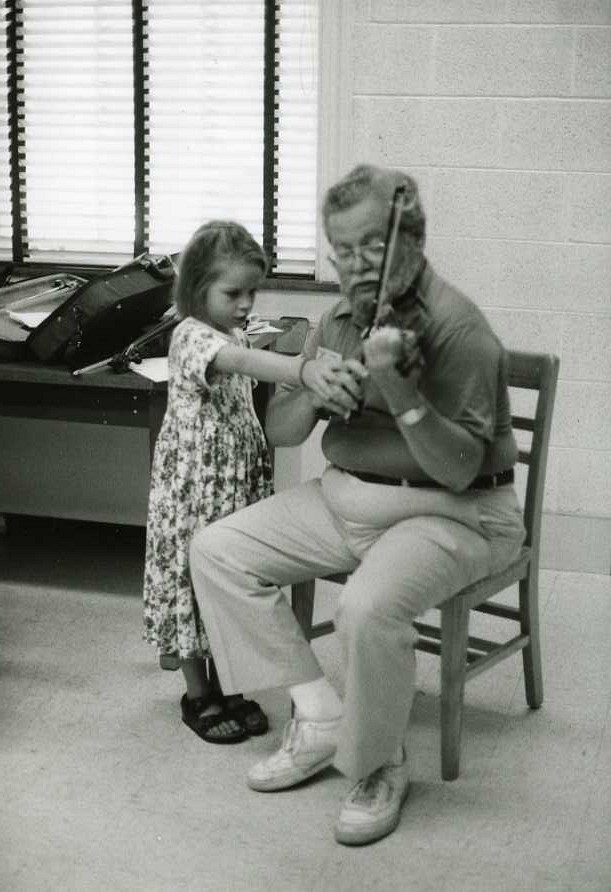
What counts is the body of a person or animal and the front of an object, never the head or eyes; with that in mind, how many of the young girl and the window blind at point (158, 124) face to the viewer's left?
0

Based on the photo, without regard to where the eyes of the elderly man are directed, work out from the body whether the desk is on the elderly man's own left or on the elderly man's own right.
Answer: on the elderly man's own right

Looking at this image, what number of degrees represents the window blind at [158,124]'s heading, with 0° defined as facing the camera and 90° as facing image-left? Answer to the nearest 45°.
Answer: approximately 0°

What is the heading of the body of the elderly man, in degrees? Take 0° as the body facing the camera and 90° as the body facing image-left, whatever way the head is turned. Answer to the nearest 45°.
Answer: approximately 45°

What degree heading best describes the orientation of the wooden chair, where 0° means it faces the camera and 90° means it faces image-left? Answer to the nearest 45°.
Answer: approximately 45°

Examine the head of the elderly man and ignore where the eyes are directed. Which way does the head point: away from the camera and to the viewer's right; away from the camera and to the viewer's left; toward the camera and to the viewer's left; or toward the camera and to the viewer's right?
toward the camera and to the viewer's left

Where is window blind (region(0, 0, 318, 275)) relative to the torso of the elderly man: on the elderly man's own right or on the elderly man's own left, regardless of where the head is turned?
on the elderly man's own right

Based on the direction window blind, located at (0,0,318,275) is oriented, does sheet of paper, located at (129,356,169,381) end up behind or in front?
in front
